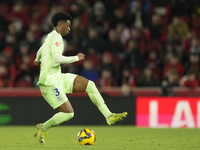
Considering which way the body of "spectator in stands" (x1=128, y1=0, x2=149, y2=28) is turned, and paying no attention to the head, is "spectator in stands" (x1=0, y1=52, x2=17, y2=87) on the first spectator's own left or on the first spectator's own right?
on the first spectator's own right

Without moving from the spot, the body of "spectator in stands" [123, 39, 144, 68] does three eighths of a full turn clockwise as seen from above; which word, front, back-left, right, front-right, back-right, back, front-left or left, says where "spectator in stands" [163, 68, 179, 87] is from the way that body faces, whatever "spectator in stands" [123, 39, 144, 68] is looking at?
back

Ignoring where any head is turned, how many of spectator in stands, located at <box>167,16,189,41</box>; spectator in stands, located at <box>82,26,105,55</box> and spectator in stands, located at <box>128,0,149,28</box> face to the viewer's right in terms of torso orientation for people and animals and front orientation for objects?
0

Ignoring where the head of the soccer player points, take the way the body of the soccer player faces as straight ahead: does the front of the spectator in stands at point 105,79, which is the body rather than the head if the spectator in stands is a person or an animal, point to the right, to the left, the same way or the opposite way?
to the right

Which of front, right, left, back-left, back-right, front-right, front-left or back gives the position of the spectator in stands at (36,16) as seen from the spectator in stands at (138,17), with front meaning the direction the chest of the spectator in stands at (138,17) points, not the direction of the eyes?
right

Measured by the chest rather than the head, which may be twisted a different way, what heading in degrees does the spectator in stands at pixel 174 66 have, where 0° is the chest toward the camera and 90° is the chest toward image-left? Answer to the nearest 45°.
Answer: approximately 0°

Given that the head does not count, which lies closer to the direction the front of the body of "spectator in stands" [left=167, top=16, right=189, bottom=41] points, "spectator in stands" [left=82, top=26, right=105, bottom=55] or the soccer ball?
the soccer ball

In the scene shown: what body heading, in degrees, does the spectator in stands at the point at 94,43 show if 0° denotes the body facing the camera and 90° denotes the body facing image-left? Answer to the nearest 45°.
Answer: approximately 0°

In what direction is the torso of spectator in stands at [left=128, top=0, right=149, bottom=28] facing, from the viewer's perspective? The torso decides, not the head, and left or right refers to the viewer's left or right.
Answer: facing the viewer

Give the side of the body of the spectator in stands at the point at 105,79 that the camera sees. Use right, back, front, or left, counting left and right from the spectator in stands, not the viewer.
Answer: front

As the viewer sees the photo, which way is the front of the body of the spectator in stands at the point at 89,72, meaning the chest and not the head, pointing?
toward the camera
